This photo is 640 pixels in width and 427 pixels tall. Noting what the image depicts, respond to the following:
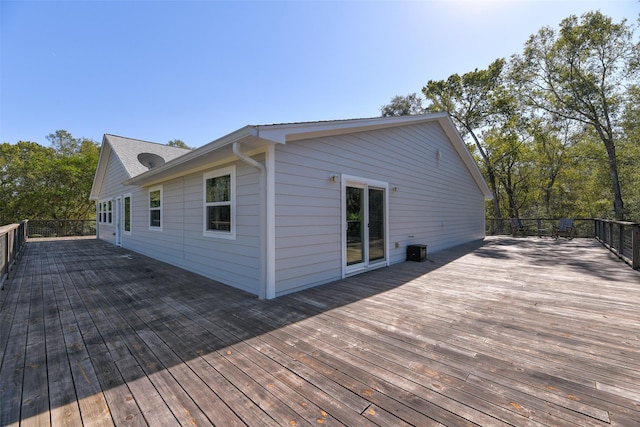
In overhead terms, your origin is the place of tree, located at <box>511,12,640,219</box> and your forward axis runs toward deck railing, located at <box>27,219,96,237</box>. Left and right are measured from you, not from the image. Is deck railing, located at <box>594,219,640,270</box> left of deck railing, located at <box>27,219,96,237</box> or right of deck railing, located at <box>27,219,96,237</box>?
left

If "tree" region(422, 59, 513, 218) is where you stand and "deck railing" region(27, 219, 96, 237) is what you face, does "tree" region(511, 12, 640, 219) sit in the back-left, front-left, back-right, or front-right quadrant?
back-left
